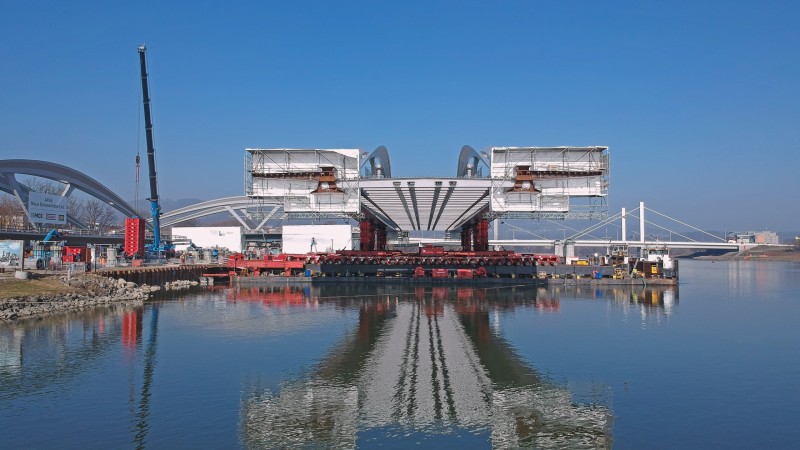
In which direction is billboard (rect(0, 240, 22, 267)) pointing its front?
toward the camera
